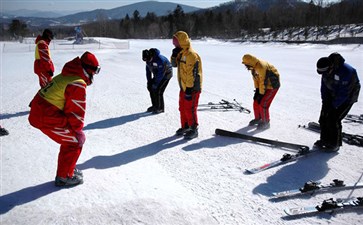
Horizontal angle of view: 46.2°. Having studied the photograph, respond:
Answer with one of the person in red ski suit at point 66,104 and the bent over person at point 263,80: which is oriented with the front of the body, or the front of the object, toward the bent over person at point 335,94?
the person in red ski suit

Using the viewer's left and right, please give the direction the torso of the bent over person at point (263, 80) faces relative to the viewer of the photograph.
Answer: facing to the left of the viewer

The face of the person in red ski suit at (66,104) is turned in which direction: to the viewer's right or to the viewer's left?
to the viewer's right

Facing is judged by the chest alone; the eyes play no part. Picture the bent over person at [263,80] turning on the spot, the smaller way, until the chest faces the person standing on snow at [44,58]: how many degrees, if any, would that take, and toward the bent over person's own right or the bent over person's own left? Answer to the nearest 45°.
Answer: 0° — they already face them

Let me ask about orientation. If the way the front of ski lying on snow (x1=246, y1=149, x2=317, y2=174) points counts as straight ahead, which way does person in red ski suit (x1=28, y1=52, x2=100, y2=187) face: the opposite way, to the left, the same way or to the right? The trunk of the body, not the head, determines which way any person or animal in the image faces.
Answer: the opposite way

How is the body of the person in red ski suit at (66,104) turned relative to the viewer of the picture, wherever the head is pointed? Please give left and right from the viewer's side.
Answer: facing to the right of the viewer
